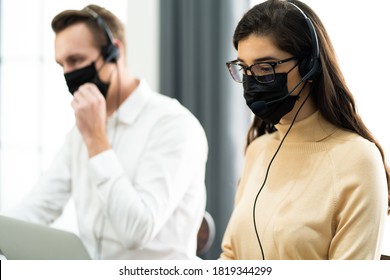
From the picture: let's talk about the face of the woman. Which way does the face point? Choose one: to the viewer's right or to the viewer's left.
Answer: to the viewer's left

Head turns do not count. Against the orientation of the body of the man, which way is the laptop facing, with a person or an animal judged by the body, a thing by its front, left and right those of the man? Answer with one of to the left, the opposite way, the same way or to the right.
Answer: the opposite way

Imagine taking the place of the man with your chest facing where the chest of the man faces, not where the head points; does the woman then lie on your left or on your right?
on your left

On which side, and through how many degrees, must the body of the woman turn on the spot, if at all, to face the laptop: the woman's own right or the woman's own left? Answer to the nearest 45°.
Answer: approximately 45° to the woman's own right

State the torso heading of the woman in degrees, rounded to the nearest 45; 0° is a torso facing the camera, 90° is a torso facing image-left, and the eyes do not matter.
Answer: approximately 45°

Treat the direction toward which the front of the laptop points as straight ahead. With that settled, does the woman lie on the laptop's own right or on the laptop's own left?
on the laptop's own right

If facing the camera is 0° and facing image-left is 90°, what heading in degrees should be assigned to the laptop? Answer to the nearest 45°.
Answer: approximately 225°
